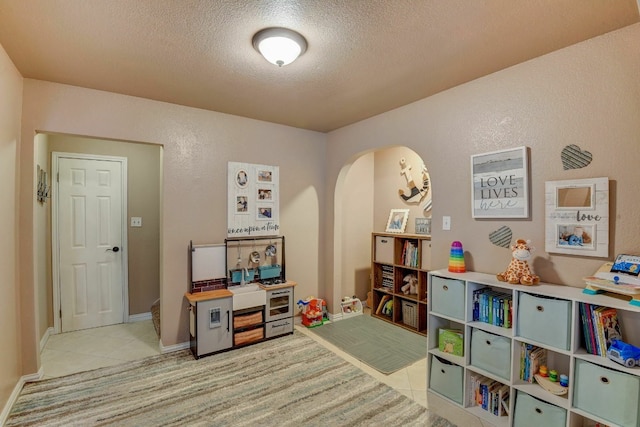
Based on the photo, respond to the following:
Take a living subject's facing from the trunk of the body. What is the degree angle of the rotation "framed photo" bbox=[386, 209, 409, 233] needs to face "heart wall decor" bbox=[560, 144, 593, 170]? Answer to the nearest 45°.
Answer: approximately 90° to its left

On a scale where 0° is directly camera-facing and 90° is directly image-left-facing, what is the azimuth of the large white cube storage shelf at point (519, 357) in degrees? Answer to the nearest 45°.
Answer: approximately 45°

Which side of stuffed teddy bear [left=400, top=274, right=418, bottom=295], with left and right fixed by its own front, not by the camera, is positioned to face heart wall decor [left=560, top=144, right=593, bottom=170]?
left
